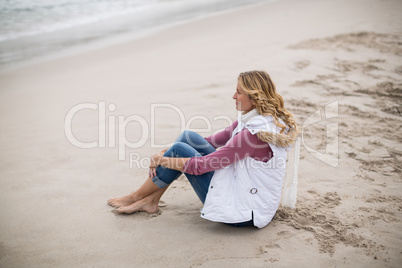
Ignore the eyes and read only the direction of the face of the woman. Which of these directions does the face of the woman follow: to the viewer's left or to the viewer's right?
to the viewer's left

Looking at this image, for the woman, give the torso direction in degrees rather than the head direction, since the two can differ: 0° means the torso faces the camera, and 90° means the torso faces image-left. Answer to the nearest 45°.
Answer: approximately 90°
